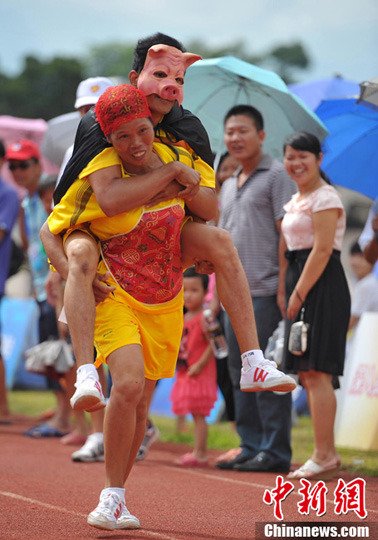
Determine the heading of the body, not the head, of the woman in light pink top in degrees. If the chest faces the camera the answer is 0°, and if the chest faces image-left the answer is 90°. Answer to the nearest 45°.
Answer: approximately 45°

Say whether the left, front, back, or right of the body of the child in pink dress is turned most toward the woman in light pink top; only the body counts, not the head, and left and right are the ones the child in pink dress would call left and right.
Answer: left

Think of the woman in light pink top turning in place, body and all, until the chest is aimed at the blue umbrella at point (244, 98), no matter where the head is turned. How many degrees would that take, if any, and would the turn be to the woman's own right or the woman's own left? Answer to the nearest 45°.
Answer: approximately 90° to the woman's own right

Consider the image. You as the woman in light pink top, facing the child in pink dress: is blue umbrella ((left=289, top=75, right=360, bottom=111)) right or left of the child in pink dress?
right

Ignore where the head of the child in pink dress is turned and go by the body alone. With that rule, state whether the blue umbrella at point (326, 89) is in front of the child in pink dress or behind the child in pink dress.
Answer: behind

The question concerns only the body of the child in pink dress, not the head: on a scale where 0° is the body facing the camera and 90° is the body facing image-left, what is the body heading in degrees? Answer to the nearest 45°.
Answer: approximately 45°

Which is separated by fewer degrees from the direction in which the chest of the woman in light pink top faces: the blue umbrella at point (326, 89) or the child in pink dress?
the child in pink dress

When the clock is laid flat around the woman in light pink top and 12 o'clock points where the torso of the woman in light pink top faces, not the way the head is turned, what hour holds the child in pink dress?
The child in pink dress is roughly at 3 o'clock from the woman in light pink top.

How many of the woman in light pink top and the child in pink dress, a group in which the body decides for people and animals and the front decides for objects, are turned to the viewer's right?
0
